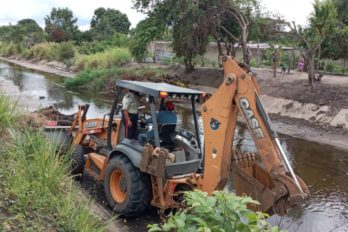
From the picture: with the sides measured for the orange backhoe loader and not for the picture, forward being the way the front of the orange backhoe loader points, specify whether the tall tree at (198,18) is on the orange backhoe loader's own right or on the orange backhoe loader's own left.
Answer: on the orange backhoe loader's own right

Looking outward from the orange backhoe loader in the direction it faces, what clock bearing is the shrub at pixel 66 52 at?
The shrub is roughly at 1 o'clock from the orange backhoe loader.

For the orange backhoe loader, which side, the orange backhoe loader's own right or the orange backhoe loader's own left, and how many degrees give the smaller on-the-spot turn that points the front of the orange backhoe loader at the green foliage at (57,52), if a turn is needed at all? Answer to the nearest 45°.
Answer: approximately 45° to the orange backhoe loader's own right

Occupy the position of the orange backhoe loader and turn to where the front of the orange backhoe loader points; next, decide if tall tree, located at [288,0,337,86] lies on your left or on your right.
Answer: on your right

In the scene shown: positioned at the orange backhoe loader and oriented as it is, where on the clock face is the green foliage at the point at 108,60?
The green foliage is roughly at 1 o'clock from the orange backhoe loader.

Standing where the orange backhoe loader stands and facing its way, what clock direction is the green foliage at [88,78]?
The green foliage is roughly at 1 o'clock from the orange backhoe loader.

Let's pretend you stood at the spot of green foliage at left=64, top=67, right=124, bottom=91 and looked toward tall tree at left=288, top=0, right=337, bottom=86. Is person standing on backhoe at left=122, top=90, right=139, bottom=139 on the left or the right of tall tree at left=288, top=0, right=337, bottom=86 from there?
right

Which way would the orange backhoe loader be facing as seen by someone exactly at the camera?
facing away from the viewer and to the left of the viewer

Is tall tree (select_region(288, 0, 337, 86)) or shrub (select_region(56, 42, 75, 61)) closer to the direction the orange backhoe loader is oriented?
the shrub
